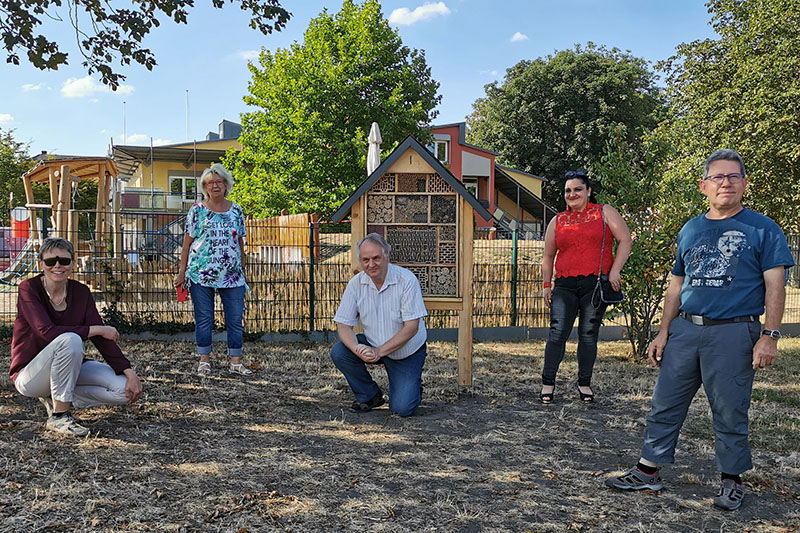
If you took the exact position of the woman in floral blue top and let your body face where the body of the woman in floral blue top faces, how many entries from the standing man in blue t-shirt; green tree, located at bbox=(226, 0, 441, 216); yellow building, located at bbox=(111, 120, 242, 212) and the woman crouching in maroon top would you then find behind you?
2

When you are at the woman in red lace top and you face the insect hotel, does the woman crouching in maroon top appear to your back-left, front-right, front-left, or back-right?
front-left

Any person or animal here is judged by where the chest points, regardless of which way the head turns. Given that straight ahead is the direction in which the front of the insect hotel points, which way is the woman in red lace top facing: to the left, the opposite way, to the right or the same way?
the same way

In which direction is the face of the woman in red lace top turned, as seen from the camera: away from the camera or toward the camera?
toward the camera

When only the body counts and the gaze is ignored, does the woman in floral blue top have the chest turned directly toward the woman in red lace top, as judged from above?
no

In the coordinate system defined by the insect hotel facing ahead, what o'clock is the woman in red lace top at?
The woman in red lace top is roughly at 10 o'clock from the insect hotel.

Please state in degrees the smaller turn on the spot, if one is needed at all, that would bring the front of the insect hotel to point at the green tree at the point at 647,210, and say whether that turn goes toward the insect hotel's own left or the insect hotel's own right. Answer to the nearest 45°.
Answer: approximately 135° to the insect hotel's own left

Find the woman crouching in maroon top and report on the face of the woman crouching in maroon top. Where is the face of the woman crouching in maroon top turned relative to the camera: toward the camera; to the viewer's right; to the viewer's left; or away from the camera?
toward the camera

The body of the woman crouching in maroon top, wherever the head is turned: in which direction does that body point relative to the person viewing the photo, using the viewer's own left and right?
facing the viewer and to the right of the viewer

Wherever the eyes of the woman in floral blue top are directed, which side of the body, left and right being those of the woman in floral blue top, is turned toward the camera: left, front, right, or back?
front

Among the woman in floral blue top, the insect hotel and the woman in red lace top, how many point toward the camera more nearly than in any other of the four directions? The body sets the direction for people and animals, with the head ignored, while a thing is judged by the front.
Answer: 3

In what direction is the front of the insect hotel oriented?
toward the camera

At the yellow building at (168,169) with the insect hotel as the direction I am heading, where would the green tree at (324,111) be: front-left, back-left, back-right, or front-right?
front-left

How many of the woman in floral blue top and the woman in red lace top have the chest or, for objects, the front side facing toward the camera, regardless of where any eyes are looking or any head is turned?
2

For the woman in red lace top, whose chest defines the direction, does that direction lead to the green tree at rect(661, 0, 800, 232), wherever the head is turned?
no

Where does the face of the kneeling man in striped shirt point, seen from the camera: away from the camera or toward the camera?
toward the camera

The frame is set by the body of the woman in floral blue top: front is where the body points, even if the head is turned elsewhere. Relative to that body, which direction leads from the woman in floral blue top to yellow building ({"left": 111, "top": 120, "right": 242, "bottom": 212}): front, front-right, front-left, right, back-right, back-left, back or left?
back

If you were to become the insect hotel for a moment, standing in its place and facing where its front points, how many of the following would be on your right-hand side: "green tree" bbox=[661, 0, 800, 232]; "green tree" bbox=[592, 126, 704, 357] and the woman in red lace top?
0
